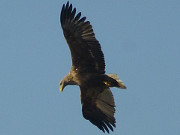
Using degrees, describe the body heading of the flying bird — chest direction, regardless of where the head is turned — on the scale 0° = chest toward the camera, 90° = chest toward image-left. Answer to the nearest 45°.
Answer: approximately 90°
